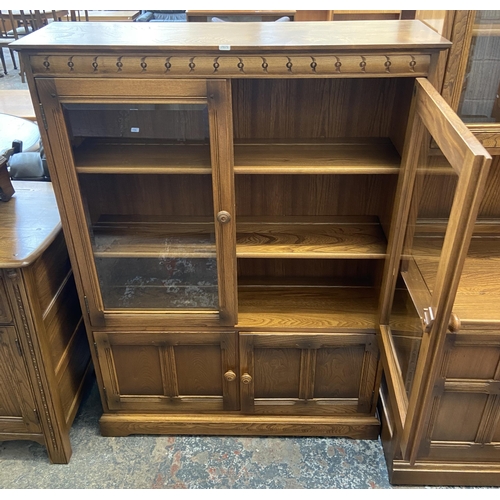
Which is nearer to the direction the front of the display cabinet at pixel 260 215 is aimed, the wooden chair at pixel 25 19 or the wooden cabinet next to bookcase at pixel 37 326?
the wooden cabinet next to bookcase

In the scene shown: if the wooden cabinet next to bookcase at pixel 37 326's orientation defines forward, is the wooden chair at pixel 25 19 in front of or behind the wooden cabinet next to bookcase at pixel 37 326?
behind

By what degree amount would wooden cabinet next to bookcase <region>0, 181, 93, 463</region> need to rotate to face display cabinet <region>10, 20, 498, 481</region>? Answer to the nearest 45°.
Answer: approximately 90° to its left

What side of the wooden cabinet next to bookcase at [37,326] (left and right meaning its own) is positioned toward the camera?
front

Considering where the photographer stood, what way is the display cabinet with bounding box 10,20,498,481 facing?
facing the viewer

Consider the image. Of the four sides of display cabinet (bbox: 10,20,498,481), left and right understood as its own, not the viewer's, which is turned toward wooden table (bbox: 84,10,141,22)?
back

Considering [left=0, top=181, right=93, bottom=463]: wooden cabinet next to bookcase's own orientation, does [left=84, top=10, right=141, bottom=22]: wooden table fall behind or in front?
behind

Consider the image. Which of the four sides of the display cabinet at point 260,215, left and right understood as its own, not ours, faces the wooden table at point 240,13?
back

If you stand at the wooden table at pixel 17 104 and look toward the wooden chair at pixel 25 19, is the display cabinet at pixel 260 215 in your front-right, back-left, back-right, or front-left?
back-right

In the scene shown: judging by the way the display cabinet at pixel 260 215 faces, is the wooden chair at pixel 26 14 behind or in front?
behind

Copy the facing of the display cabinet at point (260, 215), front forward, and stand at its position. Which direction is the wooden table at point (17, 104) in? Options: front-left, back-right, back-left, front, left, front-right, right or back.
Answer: back-right

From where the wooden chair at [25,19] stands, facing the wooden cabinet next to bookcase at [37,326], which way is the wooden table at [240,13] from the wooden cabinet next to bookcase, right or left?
left
